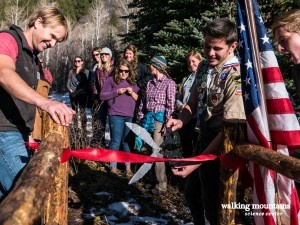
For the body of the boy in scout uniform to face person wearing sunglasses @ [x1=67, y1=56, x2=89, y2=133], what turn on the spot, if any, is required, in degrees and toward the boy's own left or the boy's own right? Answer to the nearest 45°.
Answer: approximately 90° to the boy's own right

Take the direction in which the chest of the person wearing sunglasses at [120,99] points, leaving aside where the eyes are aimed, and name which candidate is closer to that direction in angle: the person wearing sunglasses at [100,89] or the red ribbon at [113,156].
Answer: the red ribbon

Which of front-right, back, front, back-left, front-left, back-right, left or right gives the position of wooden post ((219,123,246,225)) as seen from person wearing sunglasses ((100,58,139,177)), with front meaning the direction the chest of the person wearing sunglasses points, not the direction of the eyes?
front

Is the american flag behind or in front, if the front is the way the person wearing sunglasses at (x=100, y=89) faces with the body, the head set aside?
in front

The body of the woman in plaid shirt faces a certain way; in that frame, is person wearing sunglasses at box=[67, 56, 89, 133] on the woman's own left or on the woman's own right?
on the woman's own right

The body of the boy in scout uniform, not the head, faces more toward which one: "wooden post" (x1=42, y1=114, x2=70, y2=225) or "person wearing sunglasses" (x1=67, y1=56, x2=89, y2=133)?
the wooden post

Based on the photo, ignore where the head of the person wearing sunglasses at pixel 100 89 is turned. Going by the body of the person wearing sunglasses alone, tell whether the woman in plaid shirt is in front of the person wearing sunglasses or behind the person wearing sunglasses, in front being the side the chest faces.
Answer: in front

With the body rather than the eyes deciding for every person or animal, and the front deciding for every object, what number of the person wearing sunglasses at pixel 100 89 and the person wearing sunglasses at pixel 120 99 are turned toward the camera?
2

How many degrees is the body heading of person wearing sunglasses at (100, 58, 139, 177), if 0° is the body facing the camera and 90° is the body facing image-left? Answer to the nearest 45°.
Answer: approximately 0°

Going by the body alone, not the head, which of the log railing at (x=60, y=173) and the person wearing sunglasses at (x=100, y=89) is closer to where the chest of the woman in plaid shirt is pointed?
the log railing

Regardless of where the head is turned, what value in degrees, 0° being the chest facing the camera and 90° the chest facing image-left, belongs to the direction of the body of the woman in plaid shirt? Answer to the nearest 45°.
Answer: approximately 45°

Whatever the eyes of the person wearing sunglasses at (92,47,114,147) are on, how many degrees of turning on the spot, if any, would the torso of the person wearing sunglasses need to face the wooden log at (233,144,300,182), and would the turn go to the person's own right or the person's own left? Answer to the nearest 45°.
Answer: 0° — they already face it

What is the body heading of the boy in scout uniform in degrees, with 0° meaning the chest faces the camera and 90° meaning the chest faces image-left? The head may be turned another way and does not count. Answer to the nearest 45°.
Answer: approximately 45°

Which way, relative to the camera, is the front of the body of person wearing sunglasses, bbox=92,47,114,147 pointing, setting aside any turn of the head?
toward the camera

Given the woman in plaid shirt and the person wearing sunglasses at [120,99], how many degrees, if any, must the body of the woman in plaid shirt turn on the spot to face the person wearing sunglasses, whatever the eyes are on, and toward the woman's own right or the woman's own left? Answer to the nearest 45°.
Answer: approximately 90° to the woman's own right
